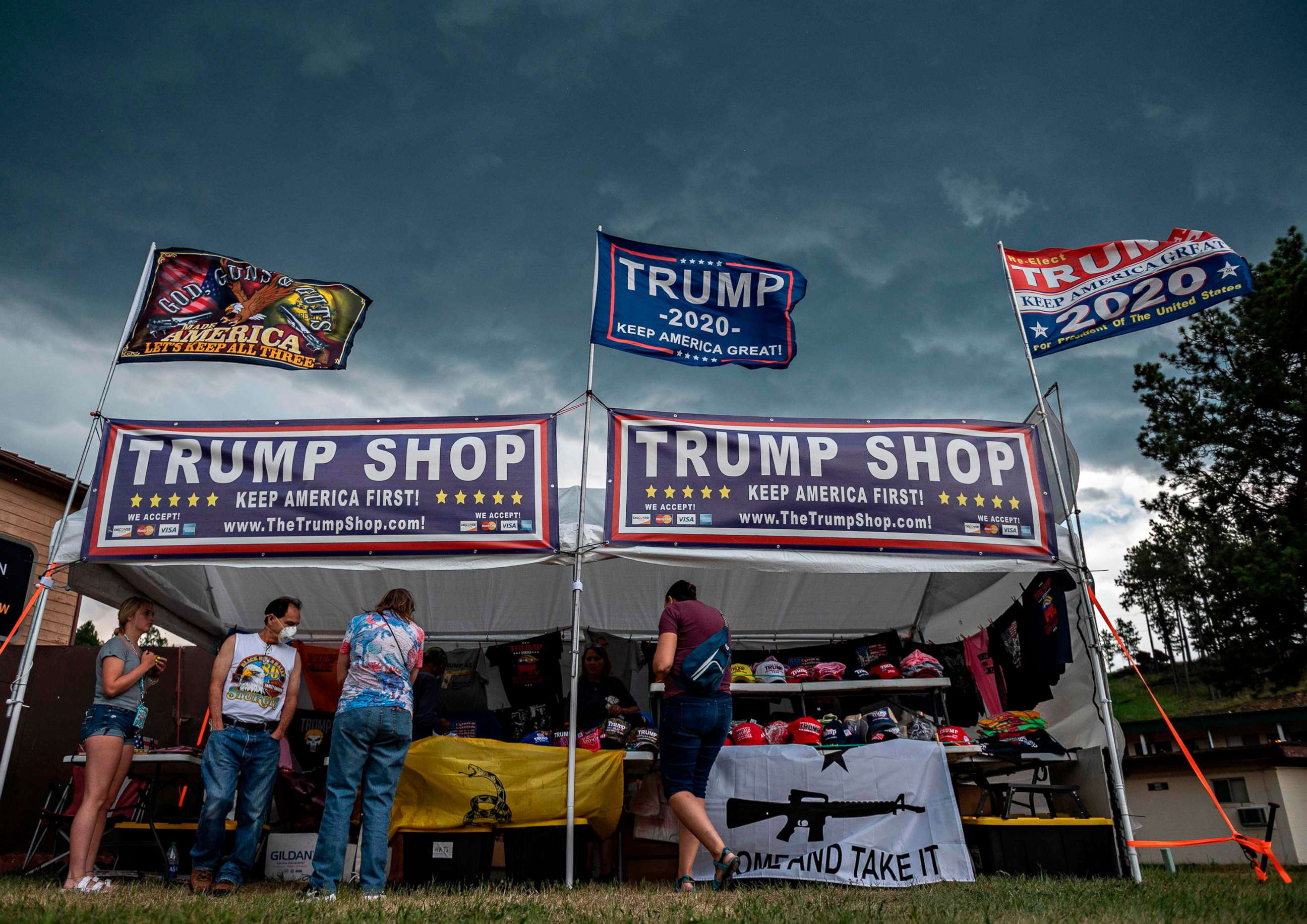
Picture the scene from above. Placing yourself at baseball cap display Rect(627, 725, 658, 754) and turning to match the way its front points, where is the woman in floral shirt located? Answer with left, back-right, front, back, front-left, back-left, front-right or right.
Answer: front-right

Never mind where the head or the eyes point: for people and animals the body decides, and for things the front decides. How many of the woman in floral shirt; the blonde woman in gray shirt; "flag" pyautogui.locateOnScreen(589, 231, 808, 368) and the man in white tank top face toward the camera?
2

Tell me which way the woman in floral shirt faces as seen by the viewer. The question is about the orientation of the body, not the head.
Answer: away from the camera

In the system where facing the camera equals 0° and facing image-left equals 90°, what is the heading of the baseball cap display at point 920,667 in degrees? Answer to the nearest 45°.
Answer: approximately 0°

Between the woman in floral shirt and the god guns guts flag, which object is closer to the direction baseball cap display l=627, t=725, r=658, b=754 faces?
the woman in floral shirt

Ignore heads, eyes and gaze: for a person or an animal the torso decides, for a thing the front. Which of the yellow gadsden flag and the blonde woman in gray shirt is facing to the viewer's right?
the blonde woman in gray shirt
